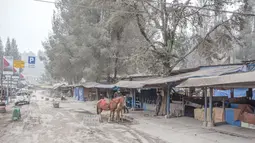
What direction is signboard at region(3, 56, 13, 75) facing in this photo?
toward the camera

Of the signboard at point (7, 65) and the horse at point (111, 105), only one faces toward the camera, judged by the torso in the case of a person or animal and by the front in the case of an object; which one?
the signboard

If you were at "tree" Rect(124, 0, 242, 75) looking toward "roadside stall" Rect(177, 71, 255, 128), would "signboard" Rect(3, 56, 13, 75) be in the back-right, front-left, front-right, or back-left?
back-right

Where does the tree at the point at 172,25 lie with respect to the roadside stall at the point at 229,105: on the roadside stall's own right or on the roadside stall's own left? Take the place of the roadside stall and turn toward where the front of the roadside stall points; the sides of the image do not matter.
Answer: on the roadside stall's own right

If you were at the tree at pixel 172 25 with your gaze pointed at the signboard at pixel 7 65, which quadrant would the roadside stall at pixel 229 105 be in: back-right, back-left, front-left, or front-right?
back-left
